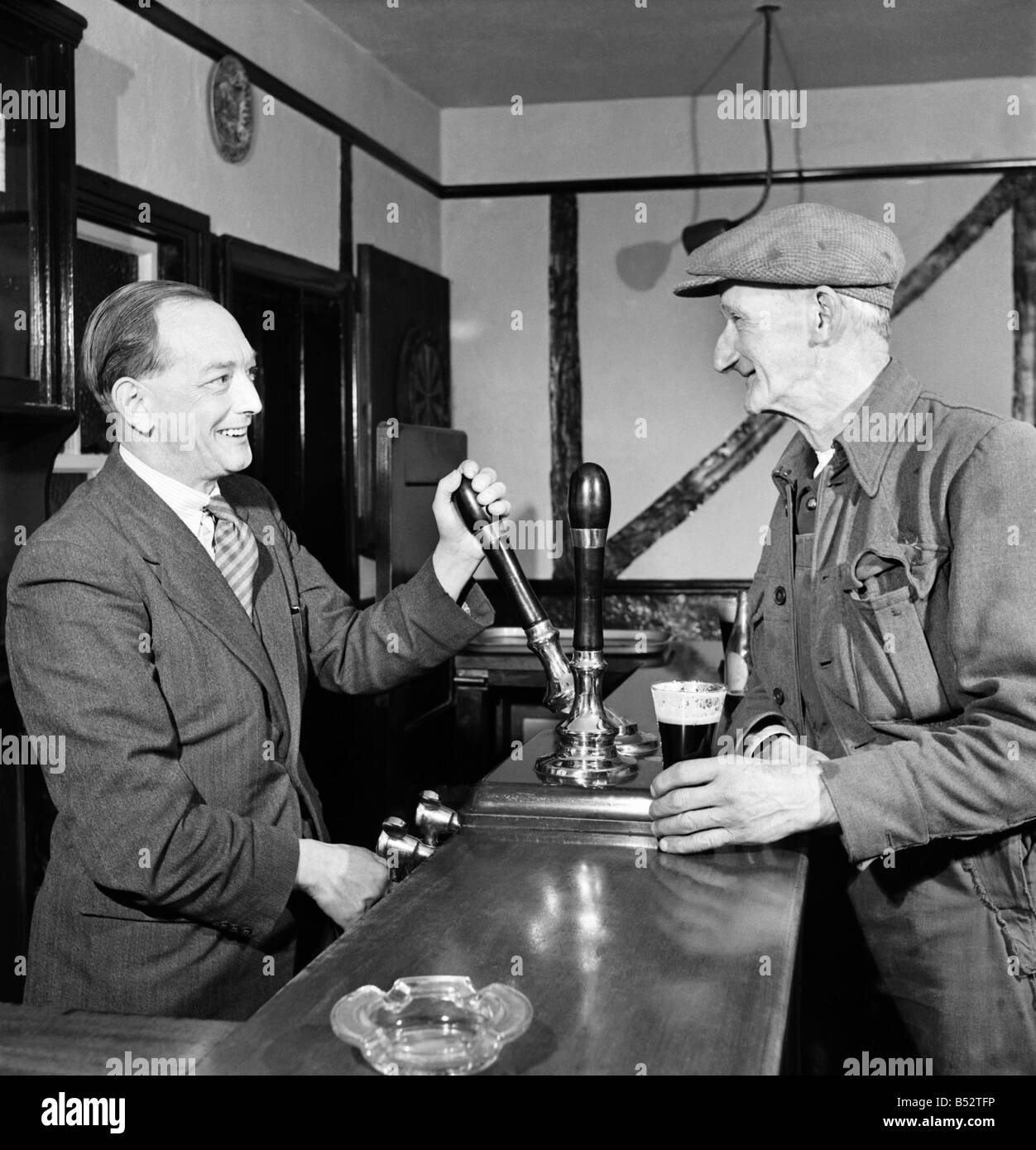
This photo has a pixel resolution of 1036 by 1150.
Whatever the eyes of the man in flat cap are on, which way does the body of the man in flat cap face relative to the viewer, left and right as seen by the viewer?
facing the viewer and to the left of the viewer

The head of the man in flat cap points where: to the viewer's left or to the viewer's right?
to the viewer's left

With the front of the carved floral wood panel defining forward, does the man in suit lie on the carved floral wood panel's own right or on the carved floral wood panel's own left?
on the carved floral wood panel's own right

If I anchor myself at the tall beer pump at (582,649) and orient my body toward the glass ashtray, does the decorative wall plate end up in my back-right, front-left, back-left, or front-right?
back-right

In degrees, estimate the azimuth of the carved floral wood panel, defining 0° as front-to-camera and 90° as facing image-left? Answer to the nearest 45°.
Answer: approximately 315°

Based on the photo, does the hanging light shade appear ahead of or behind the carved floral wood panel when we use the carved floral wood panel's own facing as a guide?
ahead

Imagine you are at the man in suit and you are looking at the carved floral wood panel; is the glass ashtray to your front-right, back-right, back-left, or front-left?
back-right

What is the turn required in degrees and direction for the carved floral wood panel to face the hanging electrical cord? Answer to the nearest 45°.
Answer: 0° — it already faces it

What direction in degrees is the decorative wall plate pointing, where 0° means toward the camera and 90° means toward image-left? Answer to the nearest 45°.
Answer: approximately 315°

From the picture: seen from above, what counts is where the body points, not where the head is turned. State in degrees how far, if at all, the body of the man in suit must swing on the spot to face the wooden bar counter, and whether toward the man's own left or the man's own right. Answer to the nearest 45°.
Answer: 0° — they already face it

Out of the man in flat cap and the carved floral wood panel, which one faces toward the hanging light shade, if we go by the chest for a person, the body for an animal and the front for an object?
the carved floral wood panel

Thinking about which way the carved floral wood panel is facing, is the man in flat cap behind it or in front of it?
in front
